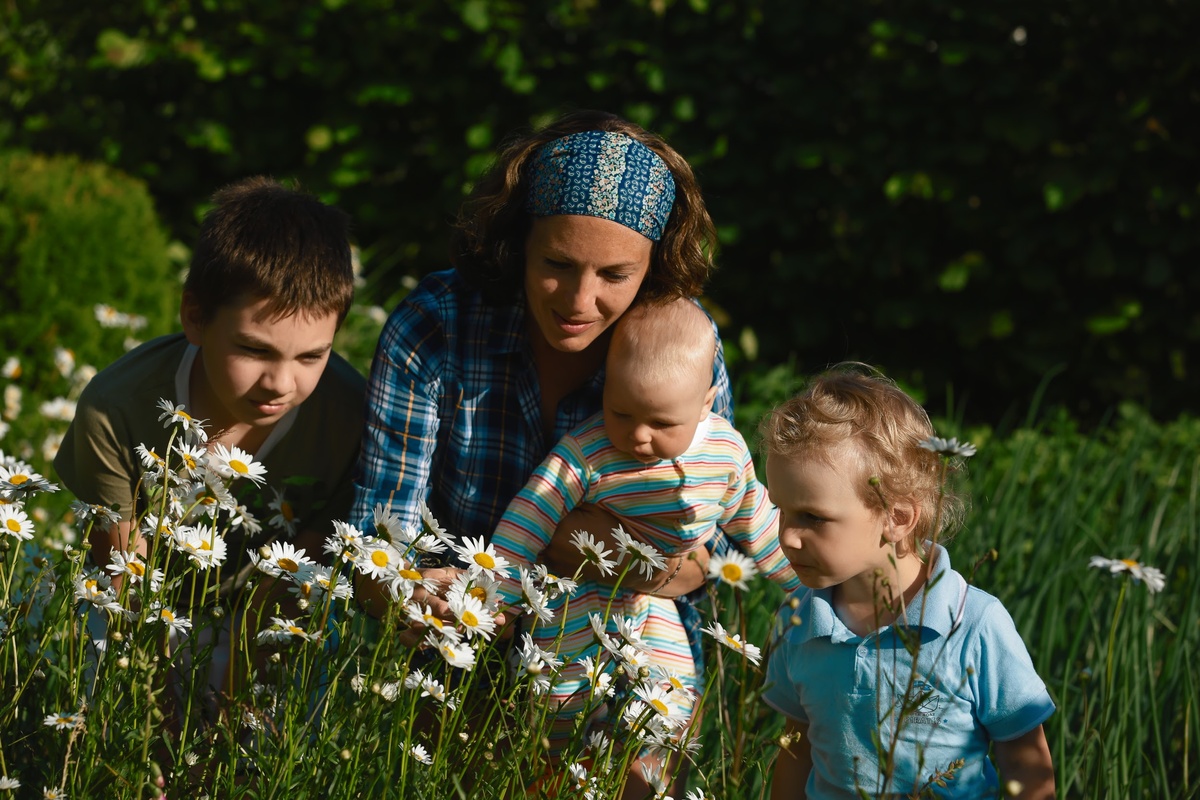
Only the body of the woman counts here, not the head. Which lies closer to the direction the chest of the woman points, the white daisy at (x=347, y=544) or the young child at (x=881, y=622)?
the white daisy

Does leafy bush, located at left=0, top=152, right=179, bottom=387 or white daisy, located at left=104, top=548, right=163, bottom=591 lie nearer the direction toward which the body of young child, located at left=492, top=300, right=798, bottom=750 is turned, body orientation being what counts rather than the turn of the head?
the white daisy

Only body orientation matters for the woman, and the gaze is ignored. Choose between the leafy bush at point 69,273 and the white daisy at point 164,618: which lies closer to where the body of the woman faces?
the white daisy

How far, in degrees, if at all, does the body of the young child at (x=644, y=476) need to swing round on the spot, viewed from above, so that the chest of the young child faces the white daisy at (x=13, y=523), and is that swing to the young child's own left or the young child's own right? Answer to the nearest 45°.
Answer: approximately 45° to the young child's own right

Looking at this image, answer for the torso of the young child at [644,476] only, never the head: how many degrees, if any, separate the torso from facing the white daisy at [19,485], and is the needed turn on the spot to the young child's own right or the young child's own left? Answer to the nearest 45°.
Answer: approximately 45° to the young child's own right

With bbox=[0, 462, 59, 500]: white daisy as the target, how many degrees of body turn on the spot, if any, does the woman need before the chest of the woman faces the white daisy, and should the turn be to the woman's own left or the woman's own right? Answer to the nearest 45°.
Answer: approximately 45° to the woman's own right

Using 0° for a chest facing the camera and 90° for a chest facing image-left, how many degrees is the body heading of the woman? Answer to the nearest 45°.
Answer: approximately 0°

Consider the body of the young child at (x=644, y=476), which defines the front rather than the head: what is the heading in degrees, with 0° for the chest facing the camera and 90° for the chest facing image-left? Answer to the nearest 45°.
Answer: approximately 0°

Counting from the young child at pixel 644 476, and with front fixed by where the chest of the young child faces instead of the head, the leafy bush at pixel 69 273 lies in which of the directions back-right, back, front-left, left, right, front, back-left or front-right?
back-right

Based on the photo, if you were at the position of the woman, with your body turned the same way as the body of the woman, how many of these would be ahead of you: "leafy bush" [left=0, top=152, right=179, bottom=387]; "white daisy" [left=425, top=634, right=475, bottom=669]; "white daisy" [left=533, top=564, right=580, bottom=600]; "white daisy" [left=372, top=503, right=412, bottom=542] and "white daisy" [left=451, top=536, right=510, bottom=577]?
4

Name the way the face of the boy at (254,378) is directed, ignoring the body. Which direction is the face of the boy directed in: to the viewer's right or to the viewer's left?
to the viewer's right
